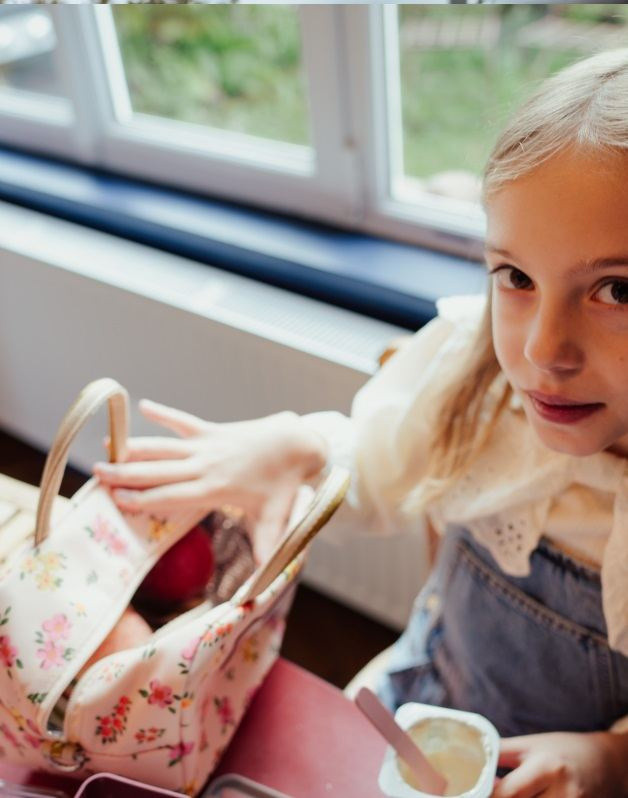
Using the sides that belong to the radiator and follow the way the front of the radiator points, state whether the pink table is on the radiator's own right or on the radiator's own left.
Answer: on the radiator's own left

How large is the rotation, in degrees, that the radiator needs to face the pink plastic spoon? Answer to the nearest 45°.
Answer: approximately 45° to its left

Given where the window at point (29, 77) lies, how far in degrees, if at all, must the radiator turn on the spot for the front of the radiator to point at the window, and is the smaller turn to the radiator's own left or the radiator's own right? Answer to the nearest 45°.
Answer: approximately 135° to the radiator's own right

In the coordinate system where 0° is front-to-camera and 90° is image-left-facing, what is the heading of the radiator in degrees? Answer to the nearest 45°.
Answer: approximately 45°

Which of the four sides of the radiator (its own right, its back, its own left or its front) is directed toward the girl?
left

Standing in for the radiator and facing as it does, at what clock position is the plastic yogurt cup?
The plastic yogurt cup is roughly at 10 o'clock from the radiator.
